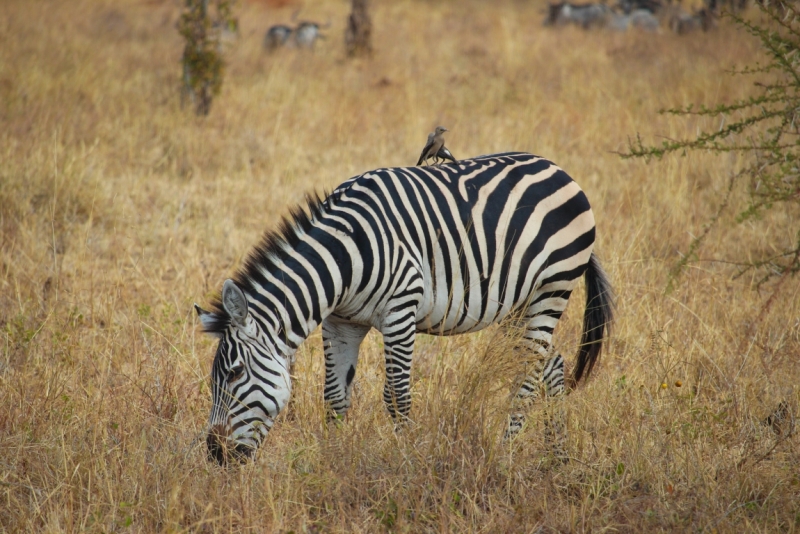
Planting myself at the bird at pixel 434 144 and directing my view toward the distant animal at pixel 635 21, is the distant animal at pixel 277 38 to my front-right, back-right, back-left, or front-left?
front-left

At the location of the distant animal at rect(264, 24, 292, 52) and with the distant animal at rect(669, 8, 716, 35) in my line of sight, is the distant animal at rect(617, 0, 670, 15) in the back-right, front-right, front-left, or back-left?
front-left

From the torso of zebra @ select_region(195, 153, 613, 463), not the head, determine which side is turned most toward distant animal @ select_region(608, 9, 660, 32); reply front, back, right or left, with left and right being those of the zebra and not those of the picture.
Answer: right

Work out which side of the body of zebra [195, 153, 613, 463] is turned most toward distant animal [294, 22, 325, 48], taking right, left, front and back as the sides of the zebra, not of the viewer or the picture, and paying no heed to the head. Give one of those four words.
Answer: right

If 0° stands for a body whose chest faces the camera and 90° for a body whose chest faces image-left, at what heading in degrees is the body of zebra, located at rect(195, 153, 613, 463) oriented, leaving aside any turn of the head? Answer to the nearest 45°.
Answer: approximately 90°
